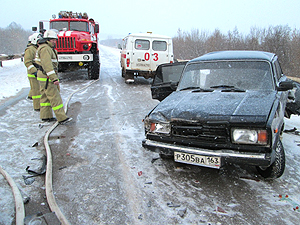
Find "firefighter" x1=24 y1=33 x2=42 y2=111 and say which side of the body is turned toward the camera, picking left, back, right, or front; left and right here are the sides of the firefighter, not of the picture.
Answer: right

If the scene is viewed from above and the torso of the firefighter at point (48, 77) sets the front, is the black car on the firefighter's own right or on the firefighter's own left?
on the firefighter's own right

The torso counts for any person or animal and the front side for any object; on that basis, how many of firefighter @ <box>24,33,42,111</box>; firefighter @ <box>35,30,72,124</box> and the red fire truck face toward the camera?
1

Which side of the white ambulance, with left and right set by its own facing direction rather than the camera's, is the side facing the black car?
back

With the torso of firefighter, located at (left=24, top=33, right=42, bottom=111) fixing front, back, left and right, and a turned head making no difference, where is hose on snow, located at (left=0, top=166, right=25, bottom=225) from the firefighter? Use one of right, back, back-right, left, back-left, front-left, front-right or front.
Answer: right

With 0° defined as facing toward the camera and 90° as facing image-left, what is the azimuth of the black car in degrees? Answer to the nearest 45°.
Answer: approximately 45°

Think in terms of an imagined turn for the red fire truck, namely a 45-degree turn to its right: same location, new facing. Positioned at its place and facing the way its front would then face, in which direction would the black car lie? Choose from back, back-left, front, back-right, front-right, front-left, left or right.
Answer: front-left

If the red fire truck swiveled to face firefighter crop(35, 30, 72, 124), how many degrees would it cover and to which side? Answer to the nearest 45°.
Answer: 0° — it already faces them

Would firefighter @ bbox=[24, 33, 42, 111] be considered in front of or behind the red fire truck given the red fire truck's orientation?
in front

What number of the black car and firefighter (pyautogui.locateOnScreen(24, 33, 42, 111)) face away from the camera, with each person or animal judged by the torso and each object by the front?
0

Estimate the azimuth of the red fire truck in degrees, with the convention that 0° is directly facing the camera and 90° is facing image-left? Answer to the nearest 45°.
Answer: approximately 0°

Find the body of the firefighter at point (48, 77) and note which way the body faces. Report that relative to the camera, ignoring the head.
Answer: to the viewer's right

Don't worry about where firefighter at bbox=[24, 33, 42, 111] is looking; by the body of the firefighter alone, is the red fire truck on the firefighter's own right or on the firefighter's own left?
on the firefighter's own left

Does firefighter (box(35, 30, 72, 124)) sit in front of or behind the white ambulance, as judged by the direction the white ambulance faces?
behind

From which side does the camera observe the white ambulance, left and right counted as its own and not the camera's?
back

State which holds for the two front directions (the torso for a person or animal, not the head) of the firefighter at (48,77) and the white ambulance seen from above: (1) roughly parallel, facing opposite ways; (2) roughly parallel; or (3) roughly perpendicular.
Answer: roughly perpendicular
